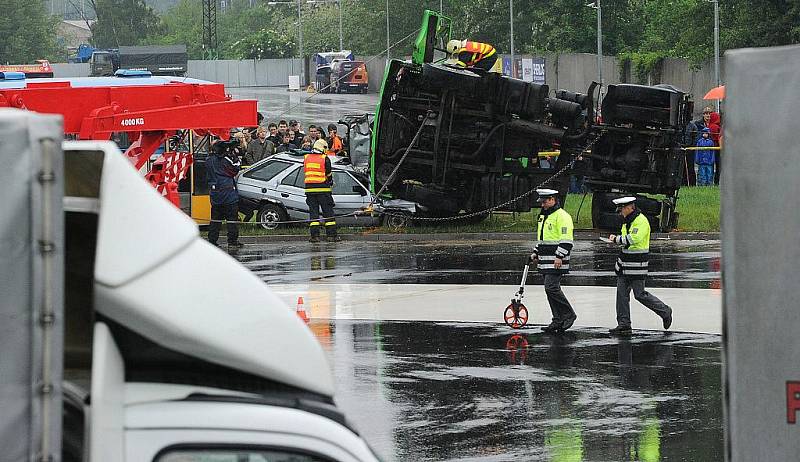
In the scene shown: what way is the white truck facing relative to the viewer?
to the viewer's right

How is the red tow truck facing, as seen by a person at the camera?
facing to the left of the viewer

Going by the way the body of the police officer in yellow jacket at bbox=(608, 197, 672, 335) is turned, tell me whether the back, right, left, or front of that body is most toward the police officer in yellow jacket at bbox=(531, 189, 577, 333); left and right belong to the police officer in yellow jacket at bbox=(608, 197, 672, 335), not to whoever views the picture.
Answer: front

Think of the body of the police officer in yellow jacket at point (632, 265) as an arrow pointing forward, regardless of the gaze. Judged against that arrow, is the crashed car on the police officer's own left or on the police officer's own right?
on the police officer's own right

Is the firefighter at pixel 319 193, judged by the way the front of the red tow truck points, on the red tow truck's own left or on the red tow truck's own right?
on the red tow truck's own right

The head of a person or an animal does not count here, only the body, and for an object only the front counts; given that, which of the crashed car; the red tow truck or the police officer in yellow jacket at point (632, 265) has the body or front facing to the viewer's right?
the crashed car

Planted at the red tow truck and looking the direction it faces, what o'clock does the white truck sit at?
The white truck is roughly at 9 o'clock from the red tow truck.

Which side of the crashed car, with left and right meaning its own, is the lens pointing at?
right

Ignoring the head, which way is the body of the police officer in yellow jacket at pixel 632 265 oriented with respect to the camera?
to the viewer's left

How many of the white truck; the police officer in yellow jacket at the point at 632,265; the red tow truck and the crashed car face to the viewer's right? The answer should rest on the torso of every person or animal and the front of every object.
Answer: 2

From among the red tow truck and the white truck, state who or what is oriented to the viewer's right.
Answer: the white truck

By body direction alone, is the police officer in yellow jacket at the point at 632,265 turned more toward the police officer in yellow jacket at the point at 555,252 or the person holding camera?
the police officer in yellow jacket at the point at 555,252
